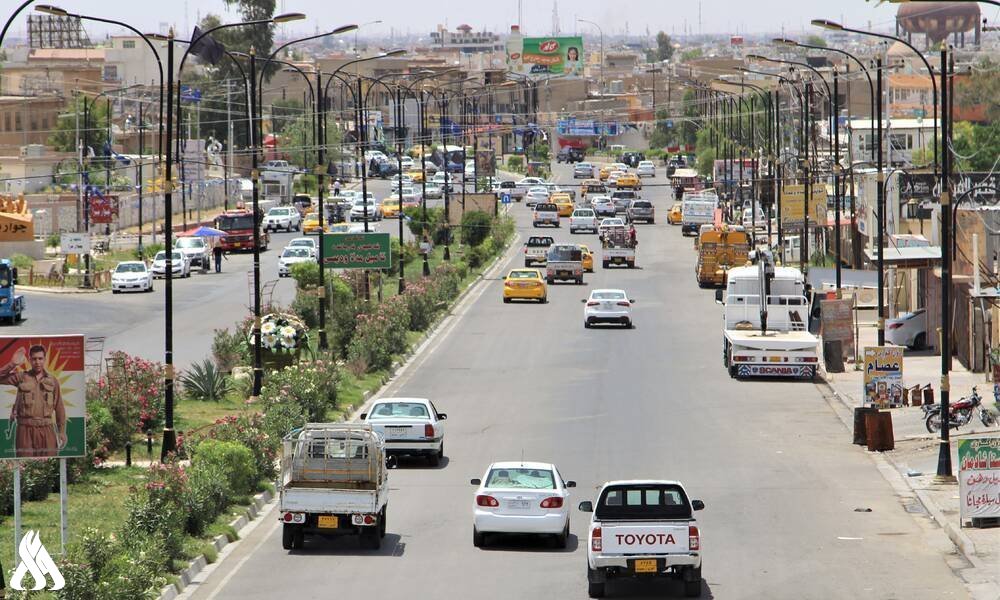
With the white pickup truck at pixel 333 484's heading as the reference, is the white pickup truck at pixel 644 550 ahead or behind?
behind

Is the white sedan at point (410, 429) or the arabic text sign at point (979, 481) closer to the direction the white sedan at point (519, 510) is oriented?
the white sedan

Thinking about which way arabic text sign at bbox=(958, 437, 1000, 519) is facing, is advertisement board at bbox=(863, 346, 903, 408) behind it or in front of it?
behind

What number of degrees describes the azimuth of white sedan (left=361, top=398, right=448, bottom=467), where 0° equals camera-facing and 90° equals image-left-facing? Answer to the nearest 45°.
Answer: approximately 180°

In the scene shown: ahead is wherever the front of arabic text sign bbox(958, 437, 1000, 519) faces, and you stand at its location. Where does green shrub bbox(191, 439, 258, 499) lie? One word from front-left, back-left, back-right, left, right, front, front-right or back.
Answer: right

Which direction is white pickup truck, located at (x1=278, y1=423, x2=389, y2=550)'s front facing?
away from the camera

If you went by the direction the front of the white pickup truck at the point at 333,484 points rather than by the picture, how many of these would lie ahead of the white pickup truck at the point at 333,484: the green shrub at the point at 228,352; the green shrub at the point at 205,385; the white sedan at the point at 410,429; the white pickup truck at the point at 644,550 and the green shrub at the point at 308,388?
4

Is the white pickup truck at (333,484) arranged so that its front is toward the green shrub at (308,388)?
yes

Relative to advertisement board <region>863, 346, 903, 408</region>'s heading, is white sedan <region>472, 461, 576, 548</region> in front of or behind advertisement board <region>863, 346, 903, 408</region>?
in front

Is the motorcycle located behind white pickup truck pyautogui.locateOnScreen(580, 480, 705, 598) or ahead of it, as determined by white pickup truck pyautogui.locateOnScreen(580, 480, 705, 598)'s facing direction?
ahead

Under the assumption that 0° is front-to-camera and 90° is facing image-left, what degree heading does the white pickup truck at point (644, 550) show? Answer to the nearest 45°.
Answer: approximately 180°

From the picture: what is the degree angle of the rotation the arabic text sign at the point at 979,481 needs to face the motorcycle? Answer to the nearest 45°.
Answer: approximately 180°

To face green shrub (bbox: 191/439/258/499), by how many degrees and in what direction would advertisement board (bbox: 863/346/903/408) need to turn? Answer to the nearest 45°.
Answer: approximately 45° to its right

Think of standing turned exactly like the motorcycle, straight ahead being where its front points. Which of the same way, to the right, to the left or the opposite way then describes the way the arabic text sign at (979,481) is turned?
to the right

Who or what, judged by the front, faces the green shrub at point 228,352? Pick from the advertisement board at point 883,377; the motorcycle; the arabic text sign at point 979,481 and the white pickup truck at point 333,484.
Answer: the white pickup truck
